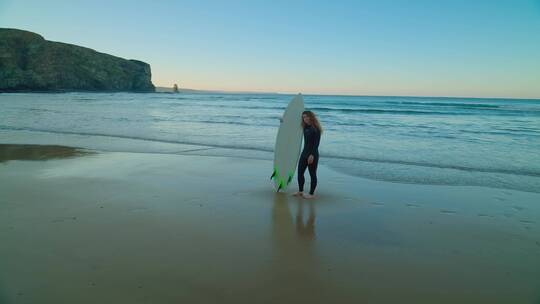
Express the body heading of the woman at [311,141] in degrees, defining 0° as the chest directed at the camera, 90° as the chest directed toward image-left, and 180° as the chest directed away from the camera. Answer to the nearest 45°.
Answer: approximately 45°
